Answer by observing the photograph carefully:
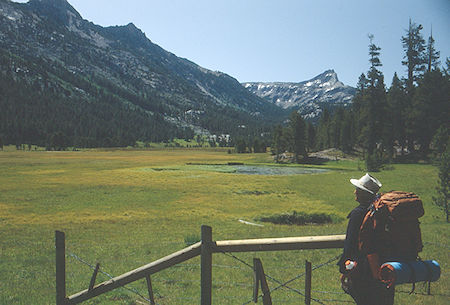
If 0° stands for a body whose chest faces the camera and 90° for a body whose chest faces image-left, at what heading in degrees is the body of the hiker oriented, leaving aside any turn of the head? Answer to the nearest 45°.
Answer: approximately 90°
